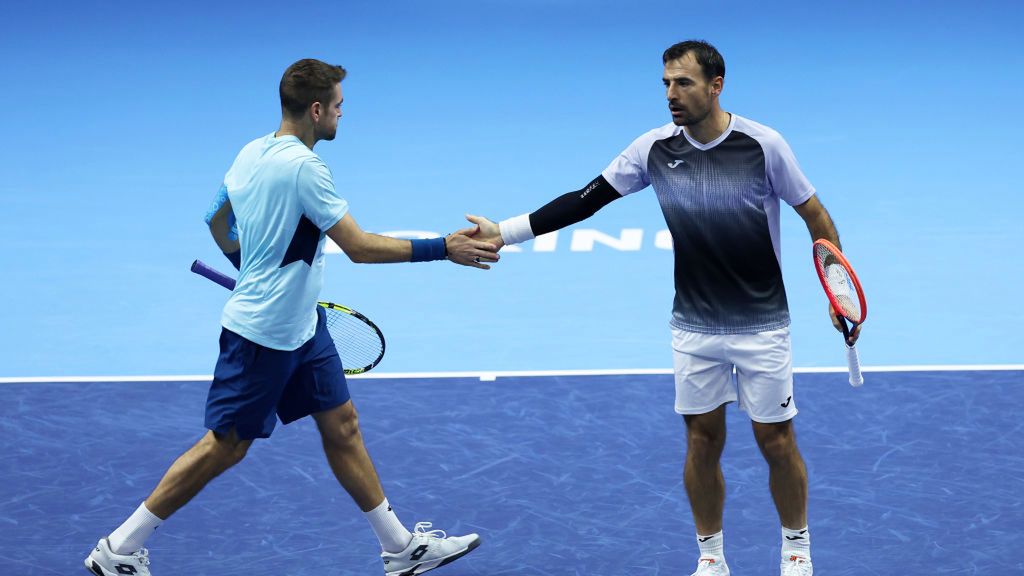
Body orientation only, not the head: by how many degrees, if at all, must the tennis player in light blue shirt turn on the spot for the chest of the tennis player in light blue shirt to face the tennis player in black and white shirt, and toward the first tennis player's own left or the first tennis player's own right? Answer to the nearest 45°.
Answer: approximately 45° to the first tennis player's own right

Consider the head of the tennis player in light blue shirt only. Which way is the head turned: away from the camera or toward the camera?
away from the camera

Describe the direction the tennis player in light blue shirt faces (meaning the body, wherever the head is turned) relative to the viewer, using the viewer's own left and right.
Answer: facing away from the viewer and to the right of the viewer
